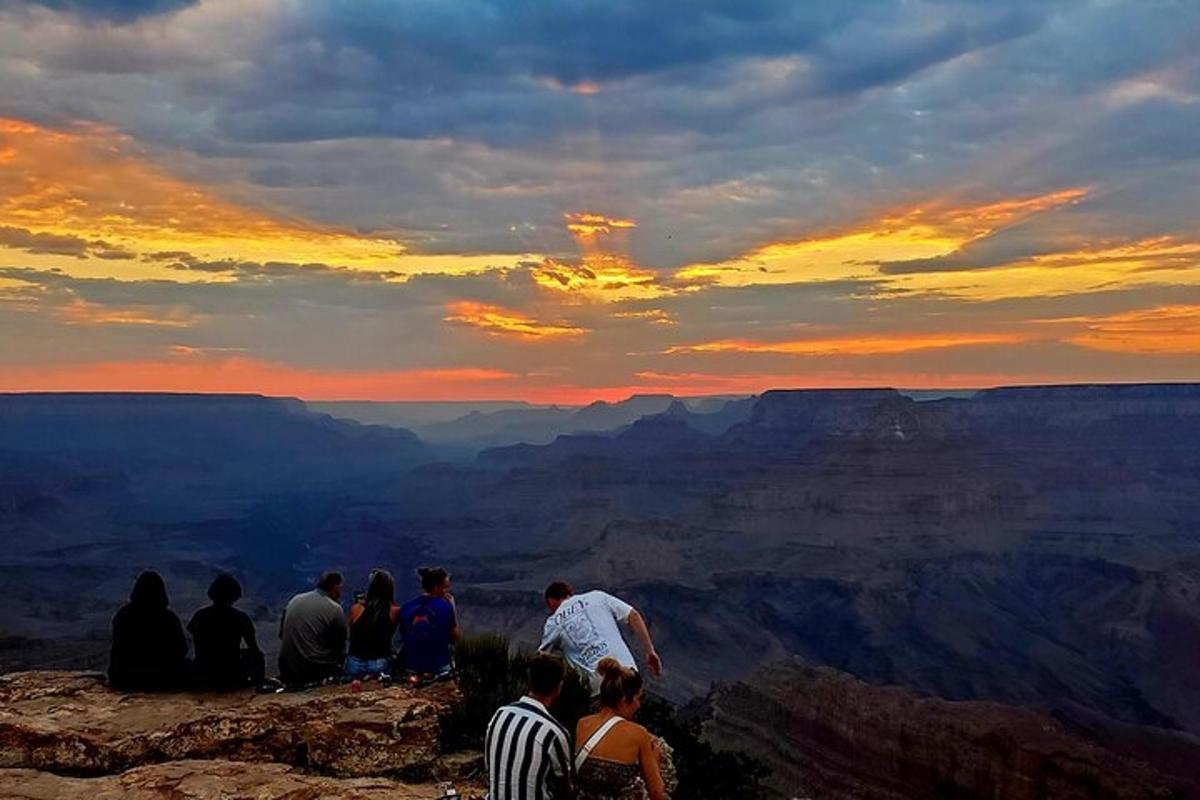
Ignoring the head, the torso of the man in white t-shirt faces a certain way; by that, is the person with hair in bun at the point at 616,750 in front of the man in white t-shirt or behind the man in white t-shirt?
behind

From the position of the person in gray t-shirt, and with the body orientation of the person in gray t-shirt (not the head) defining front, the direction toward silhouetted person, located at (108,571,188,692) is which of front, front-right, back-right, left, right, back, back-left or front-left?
back-left

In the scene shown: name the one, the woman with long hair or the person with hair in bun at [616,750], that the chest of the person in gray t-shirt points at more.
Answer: the woman with long hair

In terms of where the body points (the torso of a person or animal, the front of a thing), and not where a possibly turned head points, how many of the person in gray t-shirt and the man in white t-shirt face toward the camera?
0

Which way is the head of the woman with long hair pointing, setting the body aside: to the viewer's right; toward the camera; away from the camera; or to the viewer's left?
away from the camera

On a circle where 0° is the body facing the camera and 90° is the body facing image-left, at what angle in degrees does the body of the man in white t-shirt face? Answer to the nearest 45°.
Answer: approximately 135°

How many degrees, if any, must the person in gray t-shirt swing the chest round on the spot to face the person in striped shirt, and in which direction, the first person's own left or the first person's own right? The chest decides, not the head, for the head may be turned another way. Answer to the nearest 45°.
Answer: approximately 135° to the first person's own right

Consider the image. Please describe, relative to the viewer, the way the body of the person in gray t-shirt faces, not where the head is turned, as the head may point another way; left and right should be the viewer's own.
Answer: facing away from the viewer and to the right of the viewer
